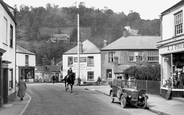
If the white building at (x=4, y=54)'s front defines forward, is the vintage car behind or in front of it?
in front

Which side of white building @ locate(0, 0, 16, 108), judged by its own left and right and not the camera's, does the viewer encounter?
right

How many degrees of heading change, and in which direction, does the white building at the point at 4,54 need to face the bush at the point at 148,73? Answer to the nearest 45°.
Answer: approximately 45° to its left

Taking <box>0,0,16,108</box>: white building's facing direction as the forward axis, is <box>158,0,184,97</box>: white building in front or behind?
in front

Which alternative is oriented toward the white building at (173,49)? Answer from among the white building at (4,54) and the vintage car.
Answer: the white building at (4,54)
